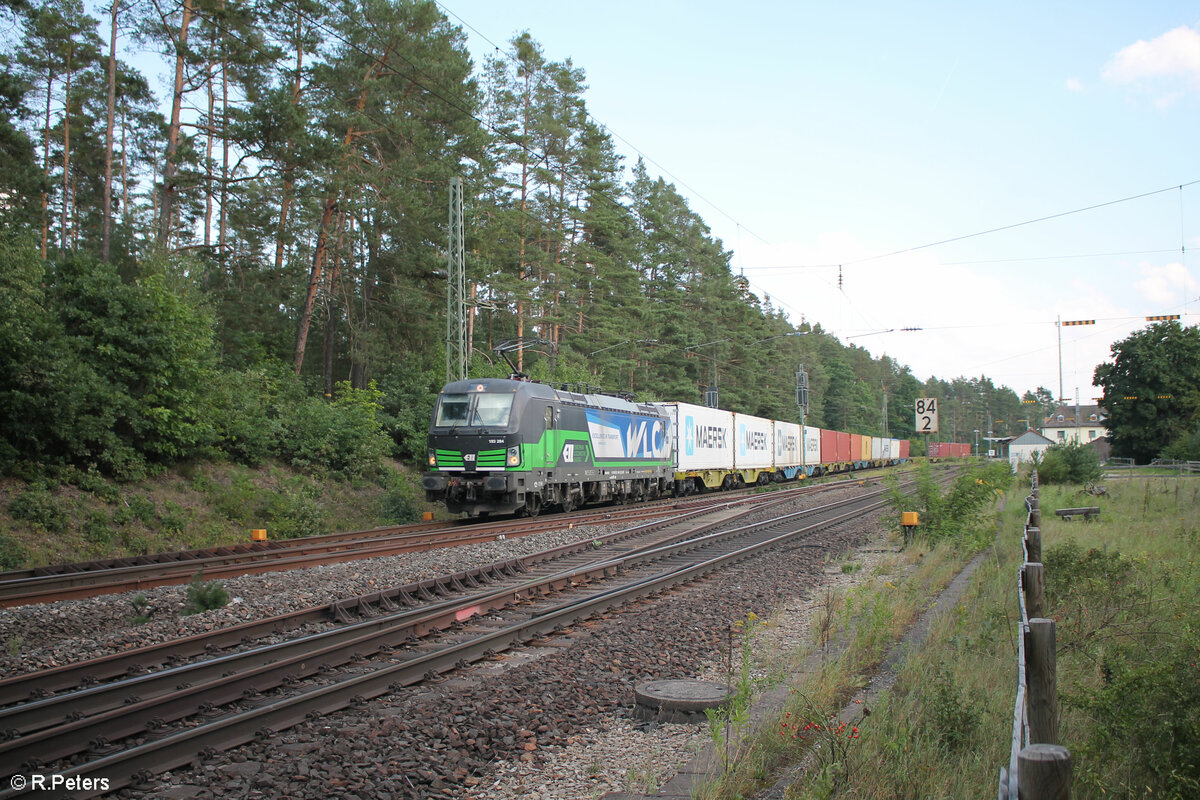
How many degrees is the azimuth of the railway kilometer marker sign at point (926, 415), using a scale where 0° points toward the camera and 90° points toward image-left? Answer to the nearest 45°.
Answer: approximately 0°

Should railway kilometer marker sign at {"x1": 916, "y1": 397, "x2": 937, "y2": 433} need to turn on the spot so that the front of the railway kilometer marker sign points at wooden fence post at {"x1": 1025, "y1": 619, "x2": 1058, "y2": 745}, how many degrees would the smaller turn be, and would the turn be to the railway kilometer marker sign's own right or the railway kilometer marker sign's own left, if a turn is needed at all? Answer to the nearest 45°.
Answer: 0° — it already faces it

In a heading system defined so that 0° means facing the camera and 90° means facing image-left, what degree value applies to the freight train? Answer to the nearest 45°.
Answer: approximately 45°

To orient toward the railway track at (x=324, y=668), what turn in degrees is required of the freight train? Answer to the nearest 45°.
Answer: approximately 45° to its left

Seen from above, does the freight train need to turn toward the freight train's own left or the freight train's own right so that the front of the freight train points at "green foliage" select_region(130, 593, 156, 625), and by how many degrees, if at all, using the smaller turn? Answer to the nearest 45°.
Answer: approximately 45° to the freight train's own left

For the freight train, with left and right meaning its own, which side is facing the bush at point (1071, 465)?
back

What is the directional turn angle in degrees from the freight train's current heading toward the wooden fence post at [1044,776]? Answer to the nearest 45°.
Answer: approximately 45° to its left
